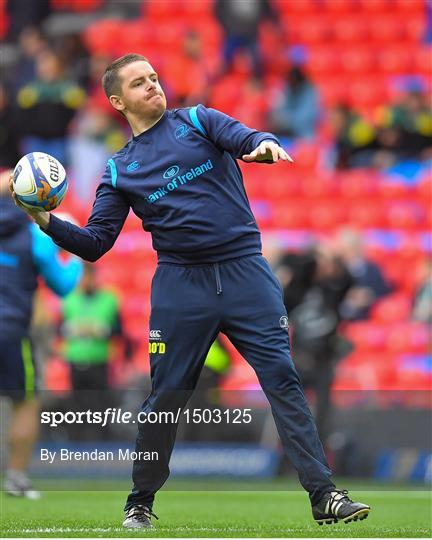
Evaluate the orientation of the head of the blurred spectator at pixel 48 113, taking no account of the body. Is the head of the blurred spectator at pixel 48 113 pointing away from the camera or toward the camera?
toward the camera

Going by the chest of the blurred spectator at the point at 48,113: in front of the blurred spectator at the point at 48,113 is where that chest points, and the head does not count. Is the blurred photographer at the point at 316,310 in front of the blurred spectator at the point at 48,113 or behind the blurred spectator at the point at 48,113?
in front

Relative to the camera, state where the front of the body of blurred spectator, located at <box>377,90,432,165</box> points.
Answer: toward the camera

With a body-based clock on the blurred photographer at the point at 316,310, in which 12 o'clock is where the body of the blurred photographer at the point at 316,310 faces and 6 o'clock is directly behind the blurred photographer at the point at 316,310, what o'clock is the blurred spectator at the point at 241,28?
the blurred spectator at the point at 241,28 is roughly at 4 o'clock from the blurred photographer at the point at 316,310.

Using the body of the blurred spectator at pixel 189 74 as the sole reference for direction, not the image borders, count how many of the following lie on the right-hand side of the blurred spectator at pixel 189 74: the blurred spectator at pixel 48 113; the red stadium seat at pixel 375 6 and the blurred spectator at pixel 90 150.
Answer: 2

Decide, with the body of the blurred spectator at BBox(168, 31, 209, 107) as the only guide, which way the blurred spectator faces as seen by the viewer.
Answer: toward the camera

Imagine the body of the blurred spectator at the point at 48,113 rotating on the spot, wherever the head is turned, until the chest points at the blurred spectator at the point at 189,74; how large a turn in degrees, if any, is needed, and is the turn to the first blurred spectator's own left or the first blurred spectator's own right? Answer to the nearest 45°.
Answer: approximately 90° to the first blurred spectator's own left

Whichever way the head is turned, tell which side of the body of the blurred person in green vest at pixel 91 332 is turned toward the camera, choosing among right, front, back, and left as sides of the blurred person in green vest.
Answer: front

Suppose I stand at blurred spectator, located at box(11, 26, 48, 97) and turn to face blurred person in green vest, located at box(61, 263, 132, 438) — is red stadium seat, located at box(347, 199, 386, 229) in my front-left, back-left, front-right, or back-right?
front-left

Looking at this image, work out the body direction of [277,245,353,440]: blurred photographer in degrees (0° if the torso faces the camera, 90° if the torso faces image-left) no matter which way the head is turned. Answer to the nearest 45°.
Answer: approximately 45°

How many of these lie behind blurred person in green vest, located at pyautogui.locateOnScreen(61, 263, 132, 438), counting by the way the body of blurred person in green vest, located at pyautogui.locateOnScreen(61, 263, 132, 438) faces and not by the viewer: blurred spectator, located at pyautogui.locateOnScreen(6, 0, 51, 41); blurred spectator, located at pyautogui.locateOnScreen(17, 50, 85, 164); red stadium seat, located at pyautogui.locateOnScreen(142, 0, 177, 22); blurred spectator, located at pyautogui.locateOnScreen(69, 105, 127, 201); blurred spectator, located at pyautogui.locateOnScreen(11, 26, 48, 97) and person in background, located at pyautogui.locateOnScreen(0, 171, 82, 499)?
5

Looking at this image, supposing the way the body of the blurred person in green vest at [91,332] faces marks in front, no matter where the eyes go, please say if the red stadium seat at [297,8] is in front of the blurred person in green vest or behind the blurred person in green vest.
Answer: behind
